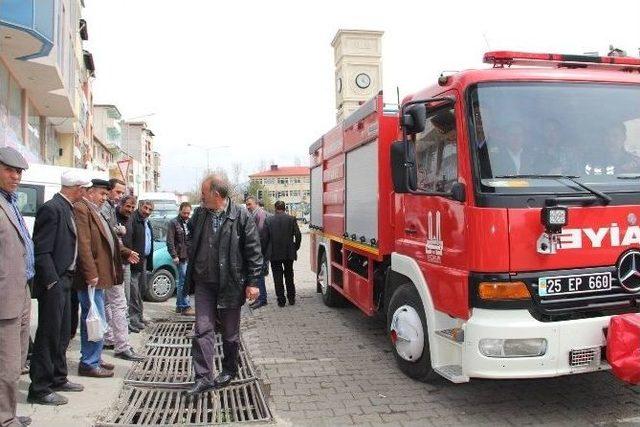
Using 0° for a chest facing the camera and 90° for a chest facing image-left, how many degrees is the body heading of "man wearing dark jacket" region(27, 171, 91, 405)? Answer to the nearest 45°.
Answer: approximately 270°

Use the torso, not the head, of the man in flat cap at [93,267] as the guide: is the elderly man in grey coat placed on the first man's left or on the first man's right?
on the first man's right

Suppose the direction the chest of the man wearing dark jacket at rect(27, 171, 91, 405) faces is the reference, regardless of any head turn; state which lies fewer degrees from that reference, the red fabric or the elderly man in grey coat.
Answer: the red fabric

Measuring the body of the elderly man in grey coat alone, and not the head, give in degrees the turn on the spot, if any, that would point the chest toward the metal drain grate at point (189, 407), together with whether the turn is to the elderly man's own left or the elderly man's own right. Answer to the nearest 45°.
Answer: approximately 45° to the elderly man's own left

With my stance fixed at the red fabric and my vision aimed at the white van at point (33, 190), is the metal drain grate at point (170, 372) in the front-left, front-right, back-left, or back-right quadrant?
front-left

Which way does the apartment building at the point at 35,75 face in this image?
to the viewer's right

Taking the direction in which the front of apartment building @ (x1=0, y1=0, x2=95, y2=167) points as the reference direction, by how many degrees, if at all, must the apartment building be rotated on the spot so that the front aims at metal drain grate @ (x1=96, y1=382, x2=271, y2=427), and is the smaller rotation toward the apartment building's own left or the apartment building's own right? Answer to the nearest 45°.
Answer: approximately 90° to the apartment building's own right

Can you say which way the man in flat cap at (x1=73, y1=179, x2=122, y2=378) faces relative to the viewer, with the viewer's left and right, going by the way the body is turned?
facing to the right of the viewer

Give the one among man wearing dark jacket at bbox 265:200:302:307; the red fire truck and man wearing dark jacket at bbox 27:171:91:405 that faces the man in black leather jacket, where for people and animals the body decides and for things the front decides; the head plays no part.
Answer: man wearing dark jacket at bbox 27:171:91:405

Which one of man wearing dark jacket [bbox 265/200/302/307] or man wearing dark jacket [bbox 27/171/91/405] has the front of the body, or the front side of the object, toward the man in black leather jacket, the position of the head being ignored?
man wearing dark jacket [bbox 27/171/91/405]

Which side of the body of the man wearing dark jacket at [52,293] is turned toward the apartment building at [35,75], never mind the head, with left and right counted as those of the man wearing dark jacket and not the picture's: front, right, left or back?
left

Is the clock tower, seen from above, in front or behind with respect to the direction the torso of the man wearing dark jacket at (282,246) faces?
in front

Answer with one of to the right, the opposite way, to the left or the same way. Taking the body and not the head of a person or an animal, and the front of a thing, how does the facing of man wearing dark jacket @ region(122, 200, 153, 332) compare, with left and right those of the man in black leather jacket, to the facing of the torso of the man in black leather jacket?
to the left

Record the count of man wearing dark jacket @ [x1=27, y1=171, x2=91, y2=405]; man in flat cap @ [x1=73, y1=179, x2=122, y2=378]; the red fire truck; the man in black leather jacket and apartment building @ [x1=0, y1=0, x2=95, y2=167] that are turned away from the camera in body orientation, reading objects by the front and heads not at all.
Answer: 0

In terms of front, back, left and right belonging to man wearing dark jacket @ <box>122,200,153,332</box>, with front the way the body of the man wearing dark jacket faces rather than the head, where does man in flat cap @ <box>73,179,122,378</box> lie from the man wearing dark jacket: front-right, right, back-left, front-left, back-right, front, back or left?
front-right

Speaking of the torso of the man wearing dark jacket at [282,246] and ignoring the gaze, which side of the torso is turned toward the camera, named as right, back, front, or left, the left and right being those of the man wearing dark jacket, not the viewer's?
back

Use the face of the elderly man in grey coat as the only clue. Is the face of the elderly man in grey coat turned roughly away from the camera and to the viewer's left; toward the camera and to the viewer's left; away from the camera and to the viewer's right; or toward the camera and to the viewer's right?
toward the camera and to the viewer's right

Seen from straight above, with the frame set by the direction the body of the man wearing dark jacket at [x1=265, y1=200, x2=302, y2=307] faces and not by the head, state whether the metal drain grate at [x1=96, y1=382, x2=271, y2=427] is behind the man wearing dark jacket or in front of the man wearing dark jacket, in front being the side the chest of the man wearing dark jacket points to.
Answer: behind

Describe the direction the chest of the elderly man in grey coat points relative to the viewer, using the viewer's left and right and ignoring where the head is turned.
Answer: facing the viewer and to the right of the viewer

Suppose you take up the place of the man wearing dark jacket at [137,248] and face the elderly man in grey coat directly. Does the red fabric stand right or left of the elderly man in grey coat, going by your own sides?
left
